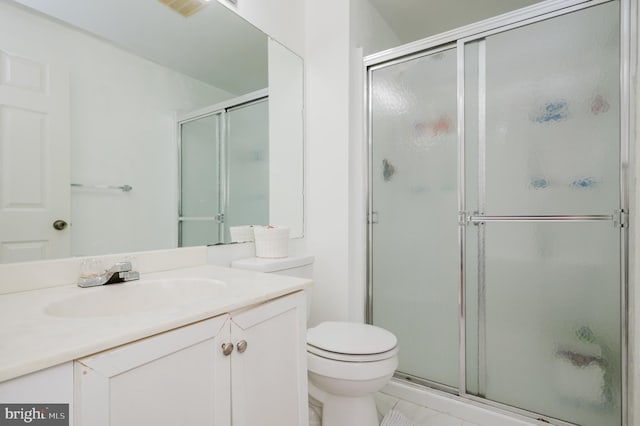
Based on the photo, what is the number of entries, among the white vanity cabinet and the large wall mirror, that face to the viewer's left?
0

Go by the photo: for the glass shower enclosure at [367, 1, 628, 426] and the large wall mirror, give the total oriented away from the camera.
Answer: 0

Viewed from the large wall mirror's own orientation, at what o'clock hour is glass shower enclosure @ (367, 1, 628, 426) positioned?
The glass shower enclosure is roughly at 11 o'clock from the large wall mirror.

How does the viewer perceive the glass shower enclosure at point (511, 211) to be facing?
facing the viewer and to the left of the viewer

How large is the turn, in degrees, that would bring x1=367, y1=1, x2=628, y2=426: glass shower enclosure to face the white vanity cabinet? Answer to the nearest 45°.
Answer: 0° — it already faces it

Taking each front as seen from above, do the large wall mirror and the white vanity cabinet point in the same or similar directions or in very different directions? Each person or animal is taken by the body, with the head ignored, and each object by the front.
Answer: same or similar directions

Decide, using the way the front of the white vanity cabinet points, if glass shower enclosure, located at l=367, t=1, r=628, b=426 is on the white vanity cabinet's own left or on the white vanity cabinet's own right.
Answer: on the white vanity cabinet's own left

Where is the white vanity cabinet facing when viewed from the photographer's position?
facing the viewer and to the right of the viewer
